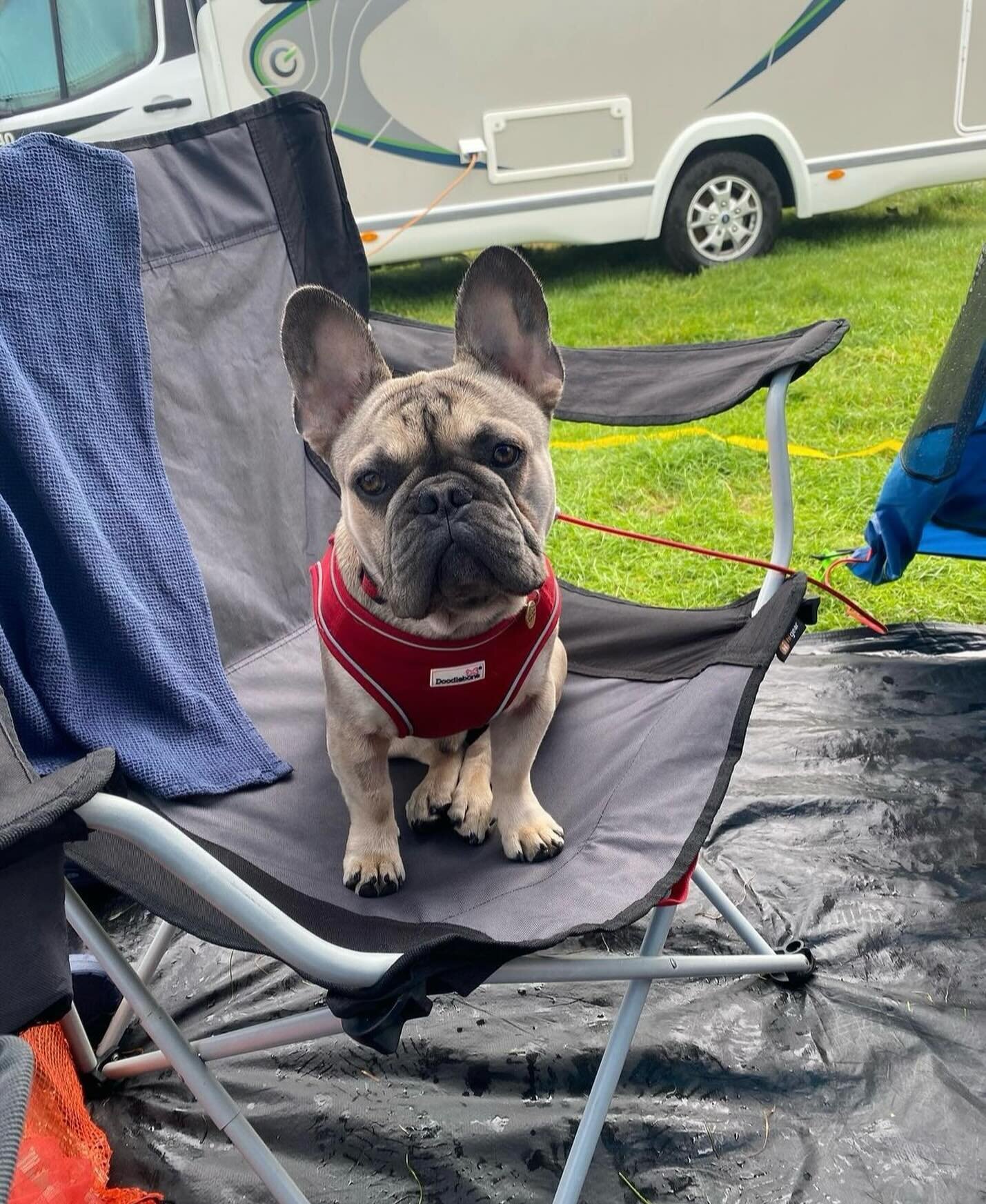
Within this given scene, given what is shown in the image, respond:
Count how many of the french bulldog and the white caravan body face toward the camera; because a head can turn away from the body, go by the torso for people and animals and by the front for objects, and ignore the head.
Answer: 1

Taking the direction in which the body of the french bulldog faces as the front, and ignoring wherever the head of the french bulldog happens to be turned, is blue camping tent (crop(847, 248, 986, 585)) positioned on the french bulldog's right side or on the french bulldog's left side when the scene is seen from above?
on the french bulldog's left side

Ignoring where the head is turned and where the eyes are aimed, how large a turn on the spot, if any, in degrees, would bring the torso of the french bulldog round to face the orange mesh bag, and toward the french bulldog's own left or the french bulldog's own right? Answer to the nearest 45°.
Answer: approximately 45° to the french bulldog's own right

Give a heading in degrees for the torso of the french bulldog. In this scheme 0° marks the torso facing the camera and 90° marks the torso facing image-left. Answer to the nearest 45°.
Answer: approximately 0°

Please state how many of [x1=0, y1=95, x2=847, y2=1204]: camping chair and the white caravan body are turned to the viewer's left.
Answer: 1

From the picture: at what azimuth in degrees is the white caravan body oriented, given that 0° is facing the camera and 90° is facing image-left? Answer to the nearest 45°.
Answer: approximately 90°

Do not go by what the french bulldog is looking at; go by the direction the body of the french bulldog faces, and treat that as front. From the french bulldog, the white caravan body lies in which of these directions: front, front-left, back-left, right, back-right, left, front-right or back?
back

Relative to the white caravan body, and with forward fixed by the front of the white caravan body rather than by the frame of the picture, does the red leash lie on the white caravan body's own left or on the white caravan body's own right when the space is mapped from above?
on the white caravan body's own left

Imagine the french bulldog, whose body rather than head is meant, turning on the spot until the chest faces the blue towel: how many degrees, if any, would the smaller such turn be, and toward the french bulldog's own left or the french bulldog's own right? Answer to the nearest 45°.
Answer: approximately 90° to the french bulldog's own right

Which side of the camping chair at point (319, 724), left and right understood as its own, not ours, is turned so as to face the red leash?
left
